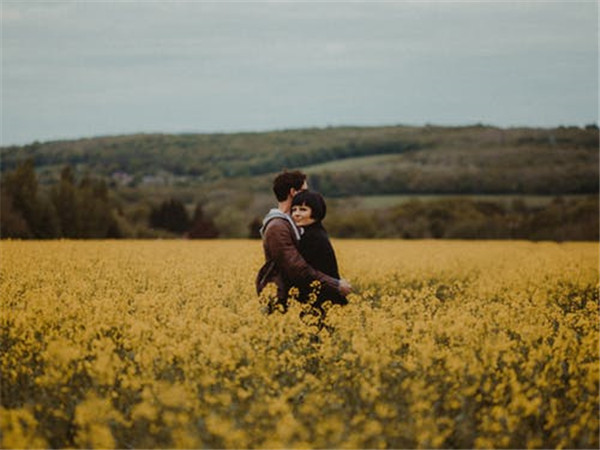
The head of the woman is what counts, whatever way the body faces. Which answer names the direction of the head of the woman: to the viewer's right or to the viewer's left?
to the viewer's left

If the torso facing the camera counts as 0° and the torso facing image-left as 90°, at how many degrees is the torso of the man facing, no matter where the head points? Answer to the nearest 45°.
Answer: approximately 270°

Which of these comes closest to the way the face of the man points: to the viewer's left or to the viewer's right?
to the viewer's right
